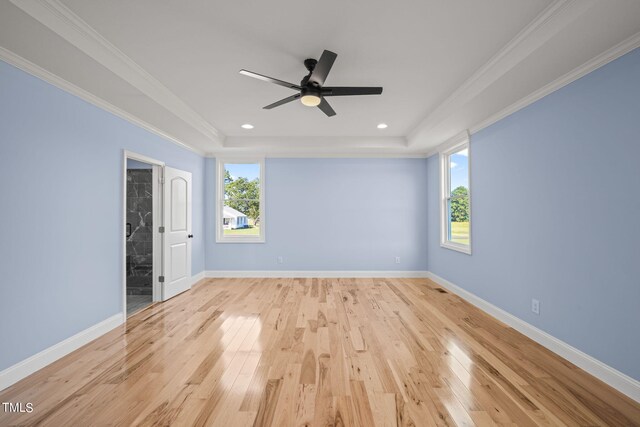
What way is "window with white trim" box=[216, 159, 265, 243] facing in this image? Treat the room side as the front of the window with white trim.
toward the camera

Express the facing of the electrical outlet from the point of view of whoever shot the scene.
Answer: facing the viewer and to the left of the viewer

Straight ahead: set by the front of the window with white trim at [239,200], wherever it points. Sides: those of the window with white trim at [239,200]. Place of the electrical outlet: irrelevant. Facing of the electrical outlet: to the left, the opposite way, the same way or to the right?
to the right

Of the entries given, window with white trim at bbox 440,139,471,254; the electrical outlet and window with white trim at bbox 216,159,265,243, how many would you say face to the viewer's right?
0

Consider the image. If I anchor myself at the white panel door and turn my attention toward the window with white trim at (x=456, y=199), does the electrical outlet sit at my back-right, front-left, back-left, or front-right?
front-right

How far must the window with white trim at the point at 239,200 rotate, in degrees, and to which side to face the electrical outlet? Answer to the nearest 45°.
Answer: approximately 45° to its left

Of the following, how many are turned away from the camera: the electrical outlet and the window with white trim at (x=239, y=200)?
0

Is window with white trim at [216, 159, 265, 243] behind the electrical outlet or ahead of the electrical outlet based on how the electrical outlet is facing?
ahead

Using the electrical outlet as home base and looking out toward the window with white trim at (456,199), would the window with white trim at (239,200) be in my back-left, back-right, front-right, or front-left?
front-left

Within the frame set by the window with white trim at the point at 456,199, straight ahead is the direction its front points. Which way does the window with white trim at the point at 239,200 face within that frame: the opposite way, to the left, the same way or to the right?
to the left

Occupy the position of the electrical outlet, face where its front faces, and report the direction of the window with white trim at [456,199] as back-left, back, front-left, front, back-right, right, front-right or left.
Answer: right

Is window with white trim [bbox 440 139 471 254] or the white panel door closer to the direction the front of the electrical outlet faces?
the white panel door

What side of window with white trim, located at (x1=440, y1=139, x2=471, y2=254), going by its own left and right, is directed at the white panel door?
front

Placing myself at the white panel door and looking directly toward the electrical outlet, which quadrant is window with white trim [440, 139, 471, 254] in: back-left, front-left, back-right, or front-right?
front-left

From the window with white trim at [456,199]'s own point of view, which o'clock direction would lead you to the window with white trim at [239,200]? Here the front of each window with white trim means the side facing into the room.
the window with white trim at [239,200] is roughly at 1 o'clock from the window with white trim at [456,199].

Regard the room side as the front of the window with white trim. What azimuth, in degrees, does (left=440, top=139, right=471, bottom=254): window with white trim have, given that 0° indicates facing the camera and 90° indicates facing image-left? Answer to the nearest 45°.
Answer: approximately 45°
